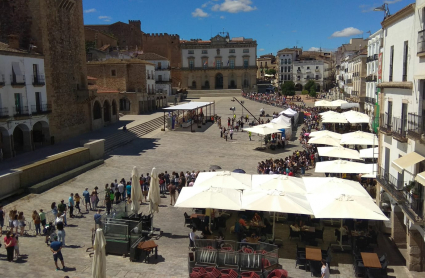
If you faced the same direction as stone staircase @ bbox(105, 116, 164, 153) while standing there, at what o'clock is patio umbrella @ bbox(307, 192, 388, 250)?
The patio umbrella is roughly at 1 o'clock from the stone staircase.

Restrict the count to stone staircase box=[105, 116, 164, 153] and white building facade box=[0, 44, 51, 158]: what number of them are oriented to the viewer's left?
0

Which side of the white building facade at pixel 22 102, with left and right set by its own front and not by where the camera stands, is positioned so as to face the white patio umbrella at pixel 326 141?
front

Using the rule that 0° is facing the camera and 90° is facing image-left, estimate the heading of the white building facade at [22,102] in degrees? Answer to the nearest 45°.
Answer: approximately 315°

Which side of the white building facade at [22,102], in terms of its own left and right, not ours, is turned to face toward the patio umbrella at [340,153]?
front

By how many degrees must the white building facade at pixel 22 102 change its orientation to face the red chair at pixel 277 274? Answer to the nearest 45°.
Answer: approximately 45° to its right

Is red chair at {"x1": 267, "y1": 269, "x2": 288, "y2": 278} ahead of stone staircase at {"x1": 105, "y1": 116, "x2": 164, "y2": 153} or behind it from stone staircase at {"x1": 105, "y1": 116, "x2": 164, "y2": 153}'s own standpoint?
ahead

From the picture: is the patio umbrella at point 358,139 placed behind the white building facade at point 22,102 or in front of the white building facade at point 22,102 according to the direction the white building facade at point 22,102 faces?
in front

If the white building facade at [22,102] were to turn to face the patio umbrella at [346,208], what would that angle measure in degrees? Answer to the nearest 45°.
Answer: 0° — it already faces it

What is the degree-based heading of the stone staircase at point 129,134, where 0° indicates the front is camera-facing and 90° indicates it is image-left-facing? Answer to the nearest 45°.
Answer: approximately 315°

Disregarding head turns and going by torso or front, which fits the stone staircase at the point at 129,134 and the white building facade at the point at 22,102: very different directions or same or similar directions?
same or similar directions

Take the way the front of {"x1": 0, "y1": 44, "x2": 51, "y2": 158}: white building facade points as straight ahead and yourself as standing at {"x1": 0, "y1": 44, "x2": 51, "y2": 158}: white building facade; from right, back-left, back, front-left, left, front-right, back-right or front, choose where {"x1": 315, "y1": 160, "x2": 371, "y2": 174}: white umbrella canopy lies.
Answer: front

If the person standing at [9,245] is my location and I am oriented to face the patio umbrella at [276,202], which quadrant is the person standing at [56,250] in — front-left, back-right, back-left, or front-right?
front-right

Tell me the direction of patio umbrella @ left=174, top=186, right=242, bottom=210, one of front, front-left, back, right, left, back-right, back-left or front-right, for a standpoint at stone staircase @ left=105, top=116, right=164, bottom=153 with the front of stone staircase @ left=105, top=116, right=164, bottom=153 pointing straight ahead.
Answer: front-right
